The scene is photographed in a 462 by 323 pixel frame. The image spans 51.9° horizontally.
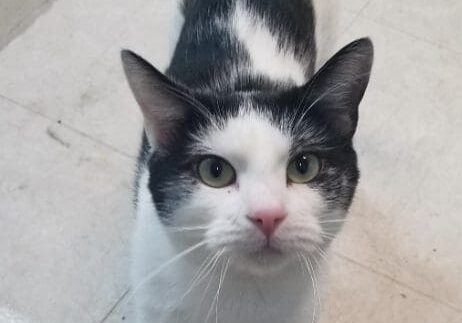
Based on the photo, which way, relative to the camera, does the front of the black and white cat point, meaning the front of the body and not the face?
toward the camera
